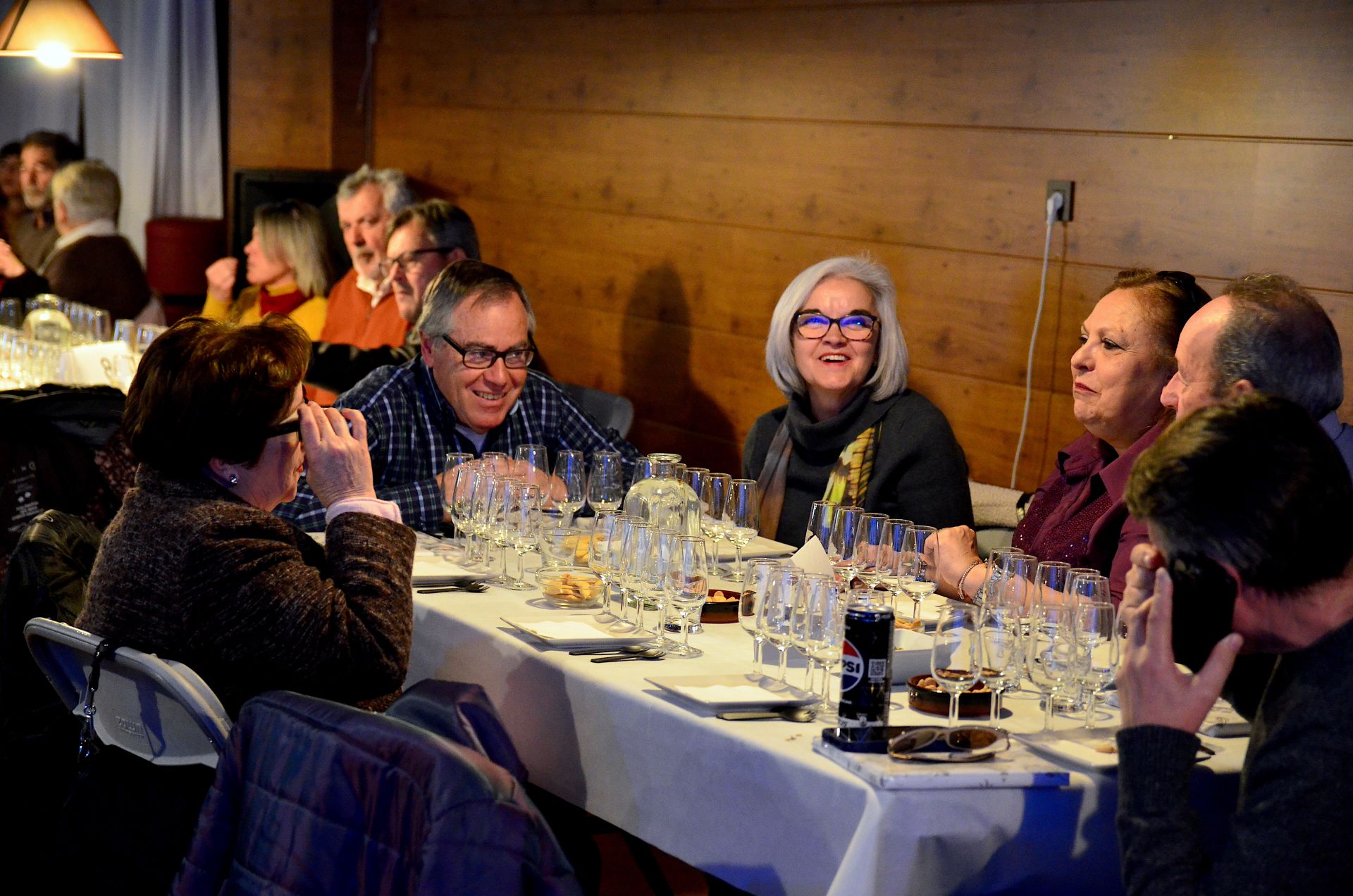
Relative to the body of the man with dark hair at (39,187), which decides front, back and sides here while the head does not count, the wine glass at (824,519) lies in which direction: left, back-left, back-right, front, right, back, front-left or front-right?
front-left

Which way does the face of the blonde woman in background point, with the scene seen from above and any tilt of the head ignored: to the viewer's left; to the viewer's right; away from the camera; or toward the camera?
to the viewer's left

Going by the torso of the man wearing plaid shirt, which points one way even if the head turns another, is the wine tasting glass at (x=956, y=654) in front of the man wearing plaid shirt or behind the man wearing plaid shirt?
in front

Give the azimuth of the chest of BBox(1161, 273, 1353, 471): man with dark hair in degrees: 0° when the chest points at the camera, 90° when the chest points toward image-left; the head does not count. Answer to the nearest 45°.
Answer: approximately 90°

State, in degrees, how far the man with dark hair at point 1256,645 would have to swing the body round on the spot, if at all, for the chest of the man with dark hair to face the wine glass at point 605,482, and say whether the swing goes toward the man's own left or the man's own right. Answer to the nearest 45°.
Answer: approximately 45° to the man's own right

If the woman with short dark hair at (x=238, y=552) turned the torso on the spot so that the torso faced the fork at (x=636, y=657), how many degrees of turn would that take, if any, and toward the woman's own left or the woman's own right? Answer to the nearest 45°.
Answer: approximately 45° to the woman's own right

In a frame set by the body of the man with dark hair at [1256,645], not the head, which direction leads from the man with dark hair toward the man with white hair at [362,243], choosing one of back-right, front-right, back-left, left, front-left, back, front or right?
front-right

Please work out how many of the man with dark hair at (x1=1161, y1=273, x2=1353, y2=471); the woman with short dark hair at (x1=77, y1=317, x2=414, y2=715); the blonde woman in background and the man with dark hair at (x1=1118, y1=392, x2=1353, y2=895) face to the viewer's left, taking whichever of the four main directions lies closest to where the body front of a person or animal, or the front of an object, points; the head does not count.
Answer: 3

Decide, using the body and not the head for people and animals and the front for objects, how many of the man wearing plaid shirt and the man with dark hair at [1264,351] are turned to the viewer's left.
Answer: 1

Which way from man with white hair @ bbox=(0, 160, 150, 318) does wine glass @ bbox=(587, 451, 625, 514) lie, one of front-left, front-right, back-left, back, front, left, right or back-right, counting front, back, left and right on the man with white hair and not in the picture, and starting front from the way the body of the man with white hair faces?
back-left

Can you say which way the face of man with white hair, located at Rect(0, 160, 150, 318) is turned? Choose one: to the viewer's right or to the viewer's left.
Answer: to the viewer's left

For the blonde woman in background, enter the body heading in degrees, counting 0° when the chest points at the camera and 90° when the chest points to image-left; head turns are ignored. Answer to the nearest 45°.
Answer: approximately 90°

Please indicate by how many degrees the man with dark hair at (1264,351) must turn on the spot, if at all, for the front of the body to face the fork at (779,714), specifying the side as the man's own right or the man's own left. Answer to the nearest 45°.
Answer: approximately 45° to the man's own left

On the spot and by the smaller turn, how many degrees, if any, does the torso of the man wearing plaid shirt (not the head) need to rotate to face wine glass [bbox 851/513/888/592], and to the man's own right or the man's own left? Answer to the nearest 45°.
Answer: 0° — they already face it

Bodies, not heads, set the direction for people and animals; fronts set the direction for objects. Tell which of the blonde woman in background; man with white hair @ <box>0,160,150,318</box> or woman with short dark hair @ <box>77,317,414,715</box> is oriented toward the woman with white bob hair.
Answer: the woman with short dark hair

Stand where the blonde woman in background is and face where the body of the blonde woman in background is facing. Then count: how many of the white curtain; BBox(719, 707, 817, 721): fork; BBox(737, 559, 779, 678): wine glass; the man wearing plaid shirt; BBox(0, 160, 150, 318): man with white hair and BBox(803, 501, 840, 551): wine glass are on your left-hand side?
4

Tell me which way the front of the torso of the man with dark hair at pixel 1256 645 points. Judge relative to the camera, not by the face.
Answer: to the viewer's left
